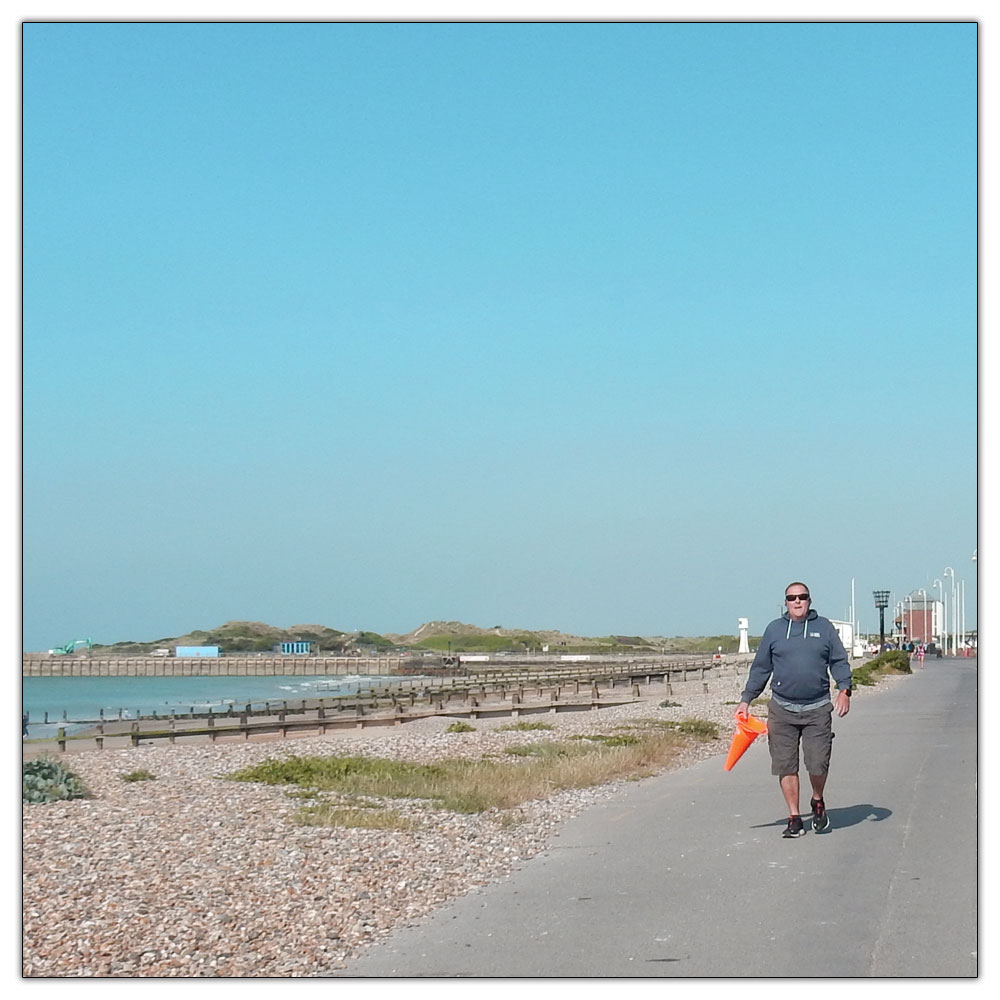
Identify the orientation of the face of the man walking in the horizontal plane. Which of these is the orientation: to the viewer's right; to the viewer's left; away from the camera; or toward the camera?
toward the camera

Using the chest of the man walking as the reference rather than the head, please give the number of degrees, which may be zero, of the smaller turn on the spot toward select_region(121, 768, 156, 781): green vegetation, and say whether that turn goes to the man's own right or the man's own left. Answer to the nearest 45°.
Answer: approximately 135° to the man's own right

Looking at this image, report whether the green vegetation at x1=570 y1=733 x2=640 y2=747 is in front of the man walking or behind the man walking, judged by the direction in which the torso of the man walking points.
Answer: behind

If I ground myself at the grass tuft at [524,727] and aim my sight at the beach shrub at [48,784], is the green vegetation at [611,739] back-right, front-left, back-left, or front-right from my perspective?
front-left

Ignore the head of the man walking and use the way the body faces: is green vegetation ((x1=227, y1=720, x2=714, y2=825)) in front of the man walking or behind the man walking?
behind

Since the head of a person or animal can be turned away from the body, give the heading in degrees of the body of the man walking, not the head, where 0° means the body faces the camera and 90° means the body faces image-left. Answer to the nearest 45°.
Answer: approximately 0°

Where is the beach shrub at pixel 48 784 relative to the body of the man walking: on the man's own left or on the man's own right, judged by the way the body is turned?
on the man's own right

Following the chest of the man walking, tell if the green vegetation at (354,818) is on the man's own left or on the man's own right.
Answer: on the man's own right
